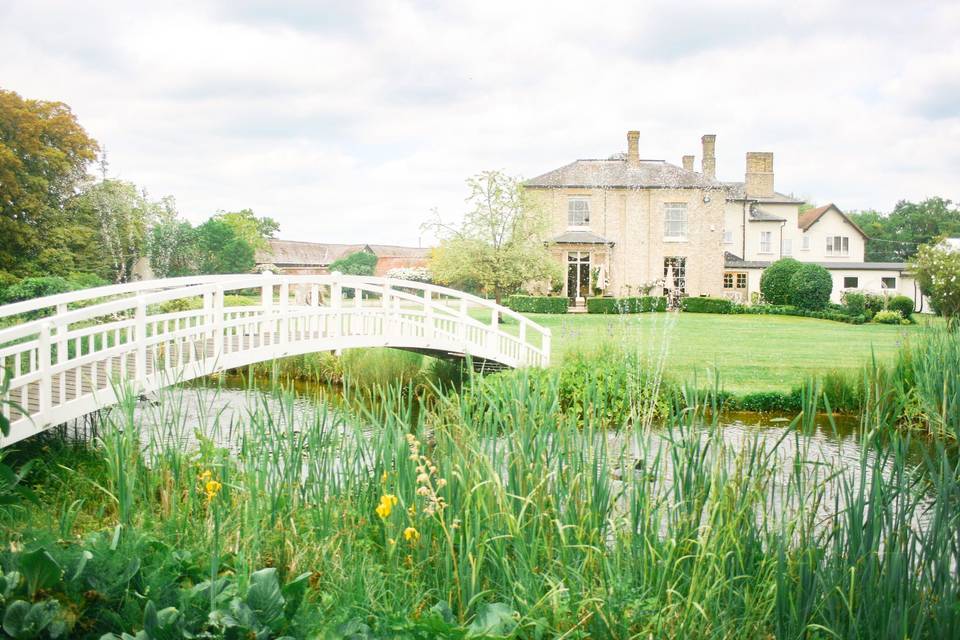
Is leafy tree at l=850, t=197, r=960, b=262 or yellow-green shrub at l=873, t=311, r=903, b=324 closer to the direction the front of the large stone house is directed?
the yellow-green shrub

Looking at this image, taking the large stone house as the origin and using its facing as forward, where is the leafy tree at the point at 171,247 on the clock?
The leafy tree is roughly at 2 o'clock from the large stone house.

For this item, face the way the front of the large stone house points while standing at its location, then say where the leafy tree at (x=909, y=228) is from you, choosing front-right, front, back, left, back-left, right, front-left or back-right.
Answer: back-left

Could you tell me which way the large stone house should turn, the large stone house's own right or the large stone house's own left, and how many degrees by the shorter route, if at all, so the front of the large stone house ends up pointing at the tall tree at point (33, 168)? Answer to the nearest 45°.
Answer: approximately 45° to the large stone house's own right

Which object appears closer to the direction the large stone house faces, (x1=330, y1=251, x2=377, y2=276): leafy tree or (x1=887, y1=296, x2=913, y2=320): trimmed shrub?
the trimmed shrub

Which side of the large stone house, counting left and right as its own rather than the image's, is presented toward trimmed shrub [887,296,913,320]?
left

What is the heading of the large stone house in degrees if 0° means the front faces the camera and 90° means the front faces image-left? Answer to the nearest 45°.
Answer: approximately 0°

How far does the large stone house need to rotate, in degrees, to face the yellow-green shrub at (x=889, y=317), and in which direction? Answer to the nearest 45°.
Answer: approximately 45° to its left

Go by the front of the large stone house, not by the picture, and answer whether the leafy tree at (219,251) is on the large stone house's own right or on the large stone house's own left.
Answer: on the large stone house's own right

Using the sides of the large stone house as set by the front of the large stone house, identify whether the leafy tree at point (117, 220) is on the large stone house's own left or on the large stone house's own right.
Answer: on the large stone house's own right

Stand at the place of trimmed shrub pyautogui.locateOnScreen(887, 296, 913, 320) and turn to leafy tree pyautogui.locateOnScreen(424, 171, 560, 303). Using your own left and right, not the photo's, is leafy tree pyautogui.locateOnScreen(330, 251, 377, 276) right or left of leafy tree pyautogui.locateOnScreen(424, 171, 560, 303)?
right

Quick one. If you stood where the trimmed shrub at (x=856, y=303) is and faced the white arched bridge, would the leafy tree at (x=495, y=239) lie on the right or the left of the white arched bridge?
right
